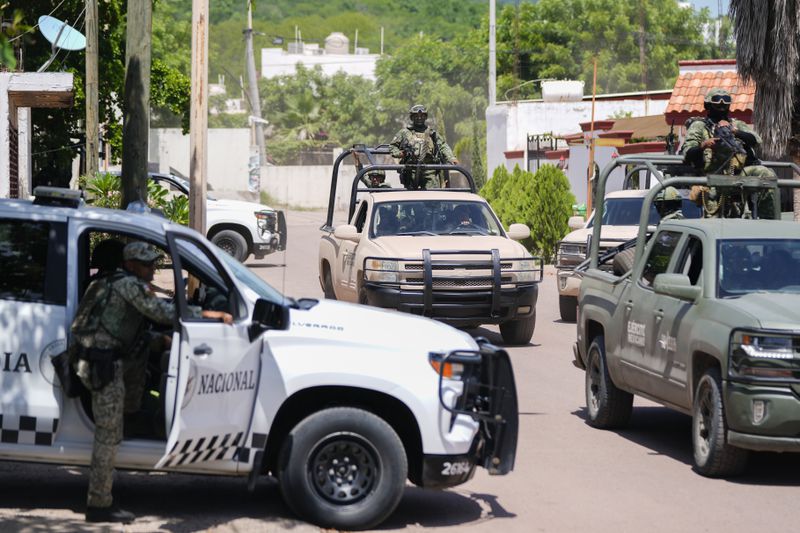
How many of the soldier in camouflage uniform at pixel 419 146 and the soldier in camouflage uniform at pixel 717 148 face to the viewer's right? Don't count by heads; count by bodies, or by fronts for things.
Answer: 0

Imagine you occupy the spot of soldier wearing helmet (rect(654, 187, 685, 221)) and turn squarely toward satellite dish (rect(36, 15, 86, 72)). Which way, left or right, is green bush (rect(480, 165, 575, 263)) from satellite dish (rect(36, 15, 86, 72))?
right

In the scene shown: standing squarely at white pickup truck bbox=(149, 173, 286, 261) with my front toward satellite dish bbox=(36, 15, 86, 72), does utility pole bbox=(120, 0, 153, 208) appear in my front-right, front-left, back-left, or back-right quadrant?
front-left

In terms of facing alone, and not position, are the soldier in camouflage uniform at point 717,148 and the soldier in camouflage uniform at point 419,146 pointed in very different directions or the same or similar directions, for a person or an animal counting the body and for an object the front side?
same or similar directions

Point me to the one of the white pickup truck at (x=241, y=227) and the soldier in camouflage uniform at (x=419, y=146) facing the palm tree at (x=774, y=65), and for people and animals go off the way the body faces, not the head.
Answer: the white pickup truck

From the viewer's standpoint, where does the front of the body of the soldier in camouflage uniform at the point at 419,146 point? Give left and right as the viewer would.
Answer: facing the viewer

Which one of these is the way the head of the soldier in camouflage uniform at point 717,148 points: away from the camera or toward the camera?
toward the camera

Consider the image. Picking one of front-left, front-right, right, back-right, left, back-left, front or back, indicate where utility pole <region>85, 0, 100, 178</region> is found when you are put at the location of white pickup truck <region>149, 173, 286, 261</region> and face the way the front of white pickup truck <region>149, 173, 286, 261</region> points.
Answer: back-right

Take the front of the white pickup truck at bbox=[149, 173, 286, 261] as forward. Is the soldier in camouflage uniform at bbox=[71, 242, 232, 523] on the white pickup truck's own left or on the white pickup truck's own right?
on the white pickup truck's own right

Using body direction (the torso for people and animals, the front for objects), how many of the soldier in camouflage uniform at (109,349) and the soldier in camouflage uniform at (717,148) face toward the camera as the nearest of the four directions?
1

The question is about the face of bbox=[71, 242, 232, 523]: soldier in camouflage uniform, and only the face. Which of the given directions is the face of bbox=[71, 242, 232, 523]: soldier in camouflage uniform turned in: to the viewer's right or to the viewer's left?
to the viewer's right

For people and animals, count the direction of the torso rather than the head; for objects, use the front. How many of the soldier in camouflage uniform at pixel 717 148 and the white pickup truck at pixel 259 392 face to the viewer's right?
1

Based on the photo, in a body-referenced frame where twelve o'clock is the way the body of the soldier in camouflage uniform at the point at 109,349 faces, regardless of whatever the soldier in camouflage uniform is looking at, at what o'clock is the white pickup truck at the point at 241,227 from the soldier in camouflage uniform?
The white pickup truck is roughly at 9 o'clock from the soldier in camouflage uniform.

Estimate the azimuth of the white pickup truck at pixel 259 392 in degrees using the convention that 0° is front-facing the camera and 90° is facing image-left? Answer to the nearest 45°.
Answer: approximately 270°

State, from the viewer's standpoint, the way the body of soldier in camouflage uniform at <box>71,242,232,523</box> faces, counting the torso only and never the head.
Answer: to the viewer's right

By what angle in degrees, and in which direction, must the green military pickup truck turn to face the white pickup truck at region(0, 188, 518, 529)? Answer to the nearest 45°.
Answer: approximately 90° to its right
